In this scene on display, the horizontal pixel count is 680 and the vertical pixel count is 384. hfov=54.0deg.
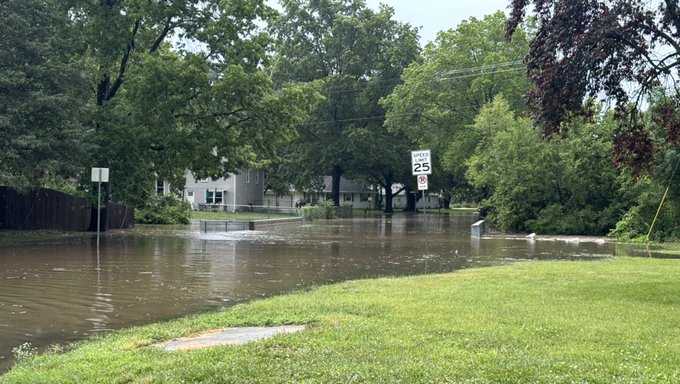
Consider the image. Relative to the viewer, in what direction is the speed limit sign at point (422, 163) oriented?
toward the camera

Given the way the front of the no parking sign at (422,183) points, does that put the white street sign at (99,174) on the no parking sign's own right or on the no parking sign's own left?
on the no parking sign's own right

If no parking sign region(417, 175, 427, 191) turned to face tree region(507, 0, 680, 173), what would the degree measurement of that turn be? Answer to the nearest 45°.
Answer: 0° — it already faces it

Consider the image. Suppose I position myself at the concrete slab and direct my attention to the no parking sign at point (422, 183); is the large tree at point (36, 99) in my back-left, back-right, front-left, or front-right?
front-left

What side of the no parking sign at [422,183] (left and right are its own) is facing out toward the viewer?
front

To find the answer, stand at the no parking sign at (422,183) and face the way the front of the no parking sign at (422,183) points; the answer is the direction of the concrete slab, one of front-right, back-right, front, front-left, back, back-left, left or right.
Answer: front

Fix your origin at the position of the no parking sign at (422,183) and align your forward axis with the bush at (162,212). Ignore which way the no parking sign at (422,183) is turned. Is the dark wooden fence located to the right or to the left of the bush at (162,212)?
left

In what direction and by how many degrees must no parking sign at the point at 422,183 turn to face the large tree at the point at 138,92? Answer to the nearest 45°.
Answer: approximately 90° to its right

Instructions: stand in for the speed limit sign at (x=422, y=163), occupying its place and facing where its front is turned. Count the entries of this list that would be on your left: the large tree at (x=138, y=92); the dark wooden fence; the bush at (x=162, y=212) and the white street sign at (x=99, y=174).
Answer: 0

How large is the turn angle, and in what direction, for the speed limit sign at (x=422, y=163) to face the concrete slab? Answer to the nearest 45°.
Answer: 0° — it already faces it

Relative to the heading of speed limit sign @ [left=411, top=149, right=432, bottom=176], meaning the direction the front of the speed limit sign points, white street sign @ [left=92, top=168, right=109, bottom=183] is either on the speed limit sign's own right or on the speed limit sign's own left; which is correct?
on the speed limit sign's own right

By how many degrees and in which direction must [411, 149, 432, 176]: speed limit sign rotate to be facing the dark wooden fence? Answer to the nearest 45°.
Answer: approximately 90° to its right

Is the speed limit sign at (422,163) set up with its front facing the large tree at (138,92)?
no

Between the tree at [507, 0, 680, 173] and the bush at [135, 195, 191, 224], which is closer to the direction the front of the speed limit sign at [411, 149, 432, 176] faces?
the tree
